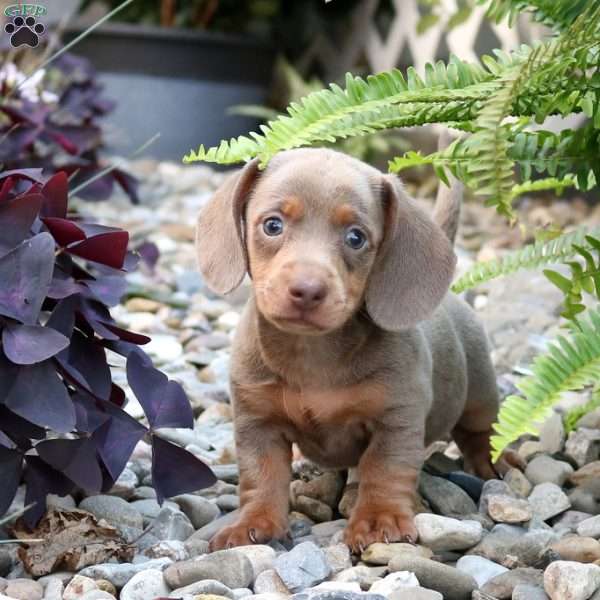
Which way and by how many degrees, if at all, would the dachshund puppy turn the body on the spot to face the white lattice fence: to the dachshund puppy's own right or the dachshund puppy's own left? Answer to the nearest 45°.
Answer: approximately 135° to the dachshund puppy's own right

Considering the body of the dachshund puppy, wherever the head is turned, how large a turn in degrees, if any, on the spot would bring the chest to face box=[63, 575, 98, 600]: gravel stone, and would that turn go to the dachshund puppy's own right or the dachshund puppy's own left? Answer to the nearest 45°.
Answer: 0° — it already faces it

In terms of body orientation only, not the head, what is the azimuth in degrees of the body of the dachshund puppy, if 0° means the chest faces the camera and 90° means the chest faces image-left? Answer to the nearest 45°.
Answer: approximately 45°

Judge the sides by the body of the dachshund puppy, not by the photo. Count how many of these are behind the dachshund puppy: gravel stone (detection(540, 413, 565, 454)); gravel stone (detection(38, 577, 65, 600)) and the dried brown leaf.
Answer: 1

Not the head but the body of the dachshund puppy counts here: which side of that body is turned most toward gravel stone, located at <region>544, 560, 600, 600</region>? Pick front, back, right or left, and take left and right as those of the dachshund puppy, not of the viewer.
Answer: left

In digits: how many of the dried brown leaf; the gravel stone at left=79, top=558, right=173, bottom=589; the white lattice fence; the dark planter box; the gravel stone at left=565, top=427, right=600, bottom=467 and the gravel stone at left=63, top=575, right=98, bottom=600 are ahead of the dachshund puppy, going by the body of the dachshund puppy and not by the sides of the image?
3

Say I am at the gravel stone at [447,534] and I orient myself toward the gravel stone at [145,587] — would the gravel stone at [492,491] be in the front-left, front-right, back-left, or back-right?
back-right

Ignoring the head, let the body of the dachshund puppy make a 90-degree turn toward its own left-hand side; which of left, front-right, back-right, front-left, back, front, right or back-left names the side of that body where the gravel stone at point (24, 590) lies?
right

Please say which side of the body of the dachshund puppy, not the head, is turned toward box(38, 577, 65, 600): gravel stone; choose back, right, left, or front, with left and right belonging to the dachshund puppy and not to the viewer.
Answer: front

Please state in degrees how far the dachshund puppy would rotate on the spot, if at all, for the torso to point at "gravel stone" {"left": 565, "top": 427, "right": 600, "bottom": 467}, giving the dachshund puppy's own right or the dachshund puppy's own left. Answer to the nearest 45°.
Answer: approximately 180°

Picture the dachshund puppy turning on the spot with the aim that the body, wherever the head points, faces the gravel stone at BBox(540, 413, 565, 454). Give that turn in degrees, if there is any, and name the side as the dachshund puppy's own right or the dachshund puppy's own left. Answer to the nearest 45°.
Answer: approximately 180°
